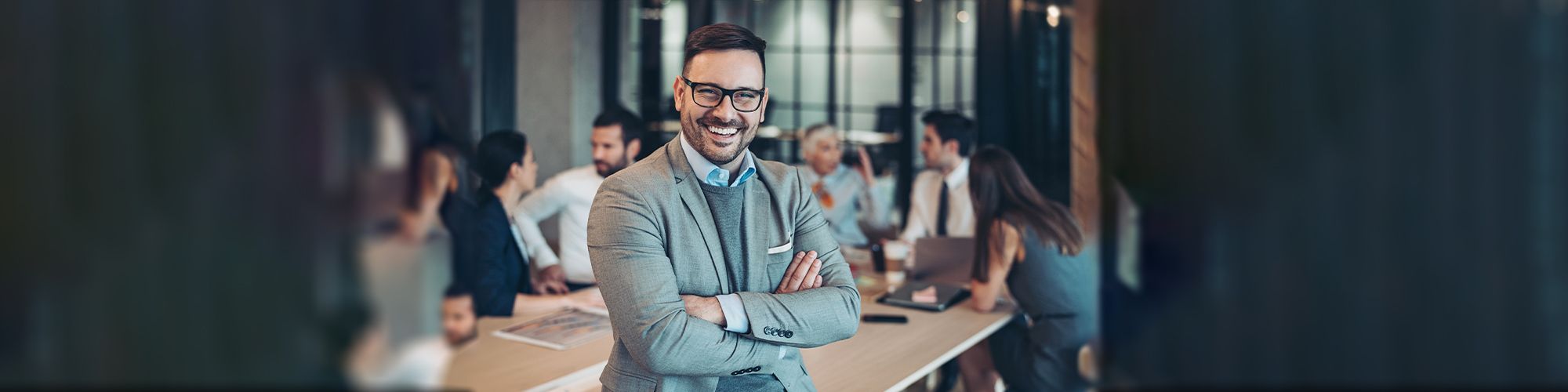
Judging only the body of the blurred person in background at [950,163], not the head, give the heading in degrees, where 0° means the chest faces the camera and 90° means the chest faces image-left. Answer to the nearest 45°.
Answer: approximately 45°

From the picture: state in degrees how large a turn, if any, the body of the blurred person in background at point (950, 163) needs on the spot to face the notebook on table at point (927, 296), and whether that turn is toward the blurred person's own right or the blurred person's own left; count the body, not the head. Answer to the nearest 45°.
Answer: approximately 45° to the blurred person's own left

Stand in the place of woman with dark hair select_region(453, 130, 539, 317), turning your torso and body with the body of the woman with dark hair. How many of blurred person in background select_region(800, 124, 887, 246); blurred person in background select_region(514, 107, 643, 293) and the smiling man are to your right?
1

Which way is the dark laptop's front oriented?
away from the camera

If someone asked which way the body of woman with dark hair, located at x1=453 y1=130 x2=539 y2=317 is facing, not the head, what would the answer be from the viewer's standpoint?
to the viewer's right

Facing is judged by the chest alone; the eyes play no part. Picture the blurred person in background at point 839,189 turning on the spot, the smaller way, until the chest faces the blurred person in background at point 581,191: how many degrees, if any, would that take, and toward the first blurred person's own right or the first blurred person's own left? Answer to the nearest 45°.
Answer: approximately 45° to the first blurred person's own right

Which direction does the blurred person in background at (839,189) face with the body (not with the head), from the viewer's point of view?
toward the camera

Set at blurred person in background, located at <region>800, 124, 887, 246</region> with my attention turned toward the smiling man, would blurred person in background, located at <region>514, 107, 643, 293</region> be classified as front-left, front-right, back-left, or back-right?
front-right

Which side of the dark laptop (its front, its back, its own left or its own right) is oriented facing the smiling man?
back

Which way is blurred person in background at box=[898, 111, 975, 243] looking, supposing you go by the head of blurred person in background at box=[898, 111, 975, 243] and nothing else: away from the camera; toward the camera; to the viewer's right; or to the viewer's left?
to the viewer's left

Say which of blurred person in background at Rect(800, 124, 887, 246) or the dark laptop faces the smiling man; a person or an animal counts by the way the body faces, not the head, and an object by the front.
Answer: the blurred person in background

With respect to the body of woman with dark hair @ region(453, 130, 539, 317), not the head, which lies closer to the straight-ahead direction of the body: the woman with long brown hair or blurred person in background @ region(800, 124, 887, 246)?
the woman with long brown hair

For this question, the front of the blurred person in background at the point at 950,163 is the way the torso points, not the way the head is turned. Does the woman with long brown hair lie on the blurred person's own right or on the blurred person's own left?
on the blurred person's own left

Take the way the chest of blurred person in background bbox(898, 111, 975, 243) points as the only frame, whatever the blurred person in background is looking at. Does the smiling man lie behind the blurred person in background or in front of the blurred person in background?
in front

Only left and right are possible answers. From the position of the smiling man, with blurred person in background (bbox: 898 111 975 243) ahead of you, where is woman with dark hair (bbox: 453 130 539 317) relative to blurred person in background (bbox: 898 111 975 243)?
left
